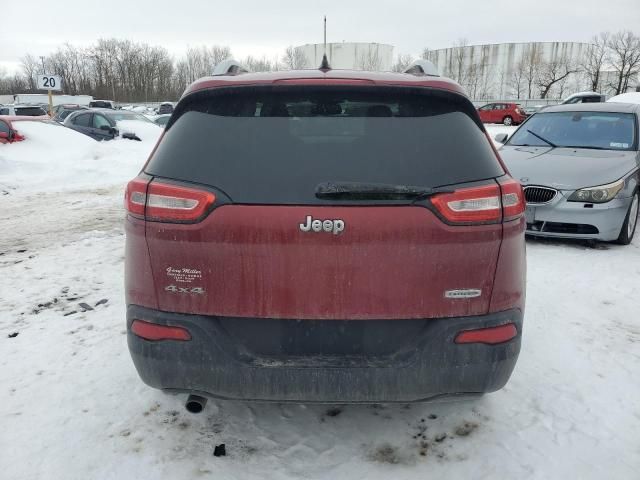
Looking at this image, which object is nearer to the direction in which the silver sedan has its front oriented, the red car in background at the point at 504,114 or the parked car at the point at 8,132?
the parked car

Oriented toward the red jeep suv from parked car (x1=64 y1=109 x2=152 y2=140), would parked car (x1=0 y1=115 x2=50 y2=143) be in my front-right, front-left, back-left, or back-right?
front-right

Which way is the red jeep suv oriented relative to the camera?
away from the camera

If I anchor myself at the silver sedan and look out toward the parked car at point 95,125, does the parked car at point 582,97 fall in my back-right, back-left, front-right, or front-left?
front-right

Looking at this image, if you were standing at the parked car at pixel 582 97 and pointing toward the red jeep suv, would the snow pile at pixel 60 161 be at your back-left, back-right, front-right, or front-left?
front-right

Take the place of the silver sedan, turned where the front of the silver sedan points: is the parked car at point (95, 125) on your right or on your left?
on your right

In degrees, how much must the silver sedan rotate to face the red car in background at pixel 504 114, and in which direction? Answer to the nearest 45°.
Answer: approximately 135° to its right

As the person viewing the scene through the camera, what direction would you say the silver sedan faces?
facing the viewer and to the left of the viewer

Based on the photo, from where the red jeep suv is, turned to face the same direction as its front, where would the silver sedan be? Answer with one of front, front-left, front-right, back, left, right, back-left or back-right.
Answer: front-right

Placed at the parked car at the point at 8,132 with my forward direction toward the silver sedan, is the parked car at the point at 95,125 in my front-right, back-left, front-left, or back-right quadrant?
back-left

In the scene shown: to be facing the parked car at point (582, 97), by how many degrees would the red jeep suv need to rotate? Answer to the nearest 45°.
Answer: approximately 45° to its right

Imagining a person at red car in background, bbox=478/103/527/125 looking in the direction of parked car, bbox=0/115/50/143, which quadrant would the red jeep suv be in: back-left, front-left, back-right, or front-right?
front-left

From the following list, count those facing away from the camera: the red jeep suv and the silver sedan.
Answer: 1

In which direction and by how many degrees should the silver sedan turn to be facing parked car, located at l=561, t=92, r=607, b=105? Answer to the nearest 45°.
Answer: approximately 135° to its right

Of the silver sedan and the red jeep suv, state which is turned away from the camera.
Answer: the red jeep suv

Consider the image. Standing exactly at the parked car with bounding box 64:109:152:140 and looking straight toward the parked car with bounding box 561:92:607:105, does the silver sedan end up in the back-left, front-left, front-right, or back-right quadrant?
front-right
